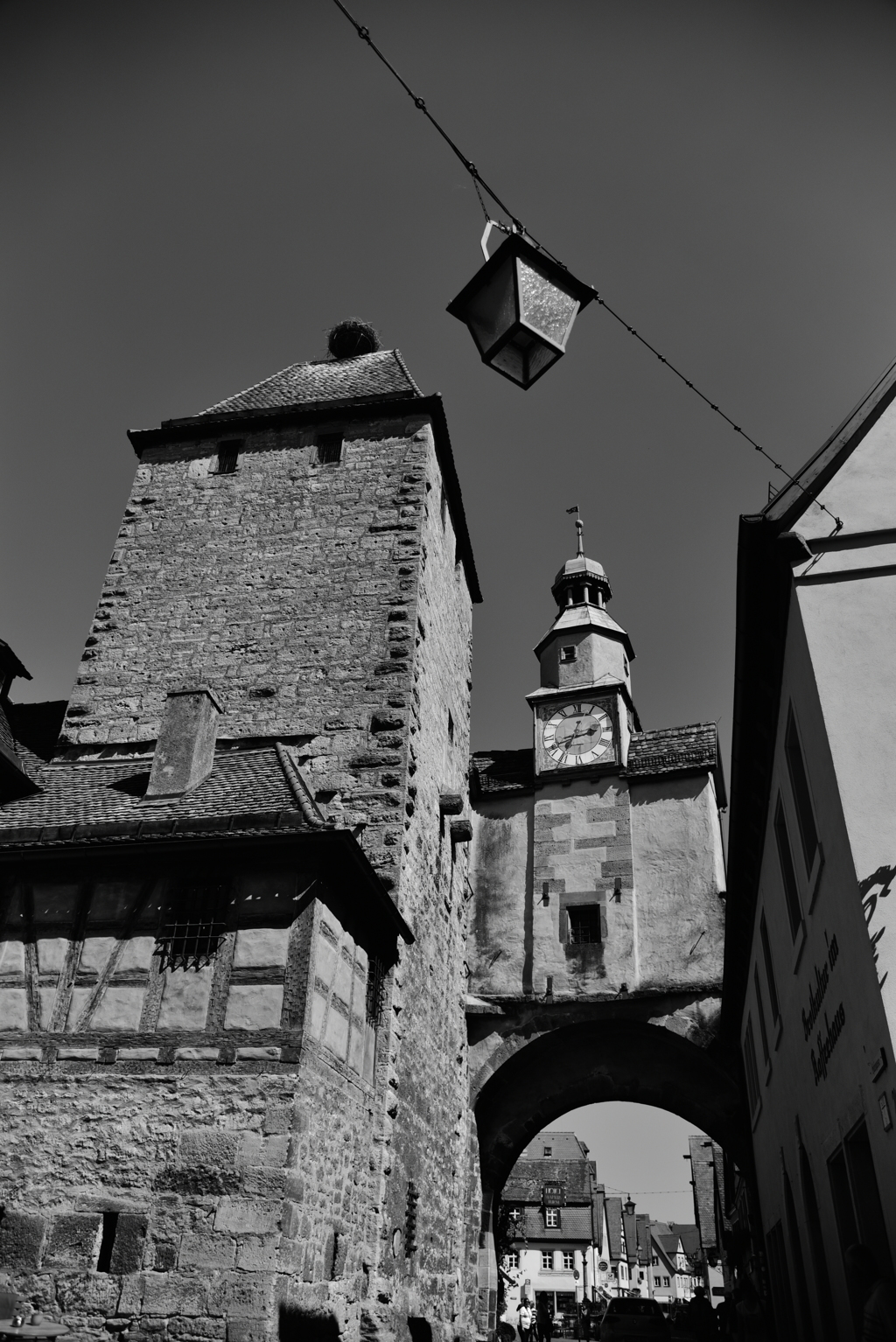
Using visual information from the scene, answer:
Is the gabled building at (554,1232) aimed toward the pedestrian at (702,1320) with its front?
yes

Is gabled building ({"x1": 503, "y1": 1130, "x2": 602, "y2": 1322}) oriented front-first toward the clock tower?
yes

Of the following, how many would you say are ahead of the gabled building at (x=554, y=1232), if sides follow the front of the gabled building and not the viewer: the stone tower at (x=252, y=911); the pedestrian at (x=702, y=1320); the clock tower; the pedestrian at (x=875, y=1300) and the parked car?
5

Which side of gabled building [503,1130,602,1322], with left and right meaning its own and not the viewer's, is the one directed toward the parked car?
front

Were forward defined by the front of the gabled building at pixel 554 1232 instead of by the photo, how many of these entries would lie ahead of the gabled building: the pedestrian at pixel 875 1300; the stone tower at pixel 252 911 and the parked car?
3

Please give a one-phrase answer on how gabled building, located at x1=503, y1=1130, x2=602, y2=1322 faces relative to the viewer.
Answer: facing the viewer

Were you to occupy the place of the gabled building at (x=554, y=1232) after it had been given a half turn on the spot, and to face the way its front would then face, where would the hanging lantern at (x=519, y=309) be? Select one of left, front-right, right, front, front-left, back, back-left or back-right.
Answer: back

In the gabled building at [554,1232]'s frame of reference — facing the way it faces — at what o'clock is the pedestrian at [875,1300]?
The pedestrian is roughly at 12 o'clock from the gabled building.

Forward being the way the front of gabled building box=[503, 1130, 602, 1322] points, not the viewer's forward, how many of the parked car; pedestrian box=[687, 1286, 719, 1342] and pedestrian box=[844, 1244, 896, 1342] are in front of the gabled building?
3
